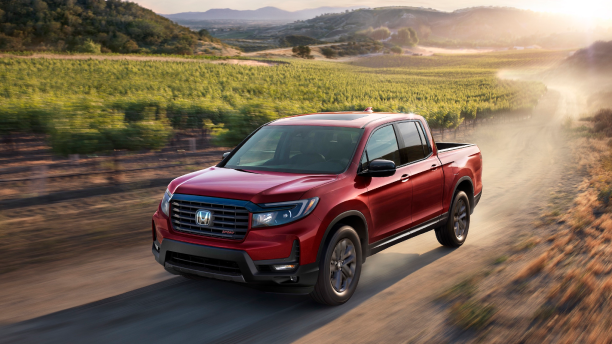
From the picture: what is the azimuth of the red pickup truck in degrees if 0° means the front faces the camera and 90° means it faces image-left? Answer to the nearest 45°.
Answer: approximately 45°
